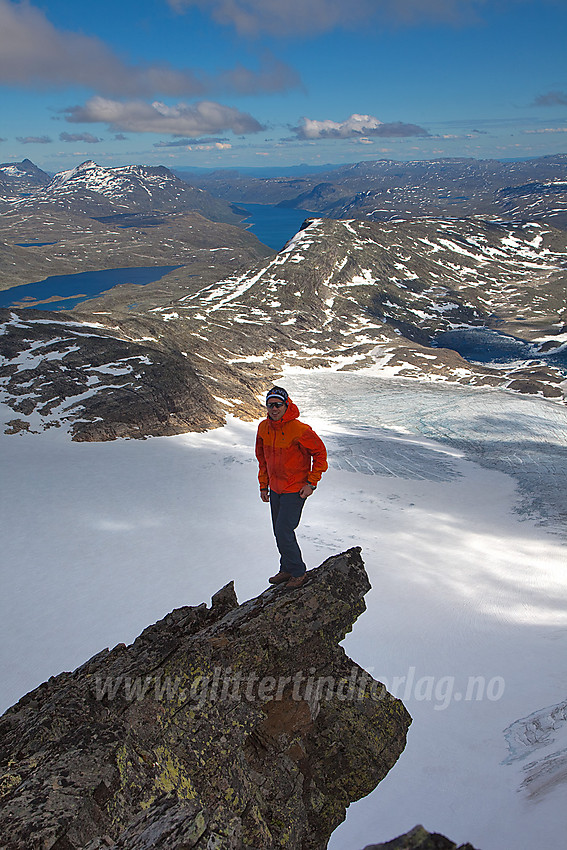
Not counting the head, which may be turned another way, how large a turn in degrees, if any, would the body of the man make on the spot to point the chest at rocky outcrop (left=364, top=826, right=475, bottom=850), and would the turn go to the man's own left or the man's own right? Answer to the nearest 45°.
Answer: approximately 45° to the man's own left
